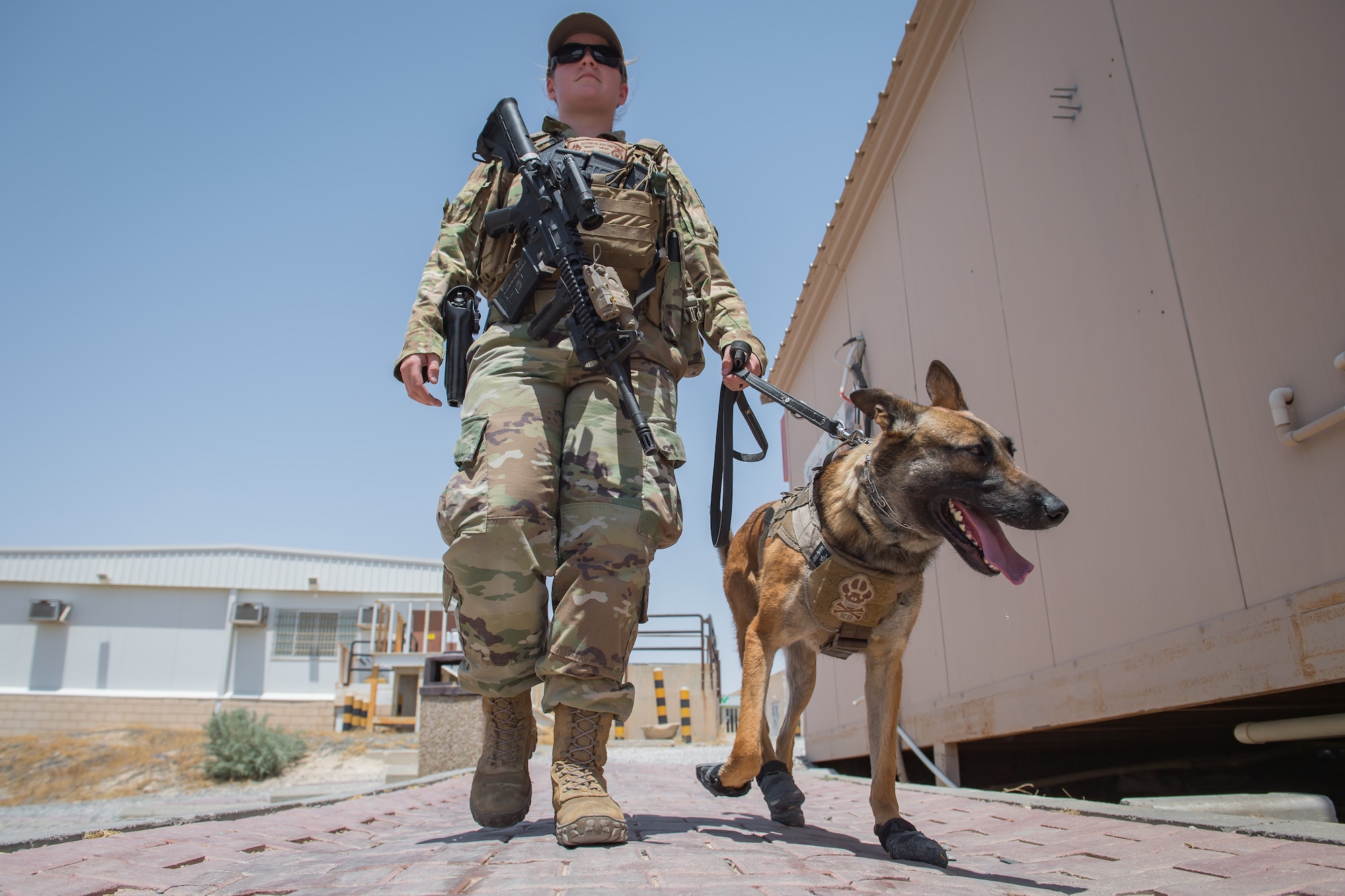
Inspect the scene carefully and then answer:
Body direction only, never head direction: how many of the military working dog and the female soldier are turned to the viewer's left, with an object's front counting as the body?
0

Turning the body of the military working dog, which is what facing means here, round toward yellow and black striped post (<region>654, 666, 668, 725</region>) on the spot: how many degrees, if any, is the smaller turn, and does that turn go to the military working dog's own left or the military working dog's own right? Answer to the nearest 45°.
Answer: approximately 135° to the military working dog's own left

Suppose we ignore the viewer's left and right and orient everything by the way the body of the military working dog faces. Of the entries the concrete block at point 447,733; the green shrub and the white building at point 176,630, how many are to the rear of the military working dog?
3

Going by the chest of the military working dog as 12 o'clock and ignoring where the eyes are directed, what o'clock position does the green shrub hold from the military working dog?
The green shrub is roughly at 6 o'clock from the military working dog.

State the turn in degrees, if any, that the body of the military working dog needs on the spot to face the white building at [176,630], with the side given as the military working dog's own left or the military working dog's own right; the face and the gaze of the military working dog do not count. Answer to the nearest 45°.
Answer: approximately 180°

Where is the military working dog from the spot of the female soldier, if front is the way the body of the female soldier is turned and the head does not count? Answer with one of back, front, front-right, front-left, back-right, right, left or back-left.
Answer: left

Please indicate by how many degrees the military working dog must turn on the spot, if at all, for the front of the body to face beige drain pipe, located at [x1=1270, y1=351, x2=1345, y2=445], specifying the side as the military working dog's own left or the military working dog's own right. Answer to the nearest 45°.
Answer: approximately 45° to the military working dog's own left

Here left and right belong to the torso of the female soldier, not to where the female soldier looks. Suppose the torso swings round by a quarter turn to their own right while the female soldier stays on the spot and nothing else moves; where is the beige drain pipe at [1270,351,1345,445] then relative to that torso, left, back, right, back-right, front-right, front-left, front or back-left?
back

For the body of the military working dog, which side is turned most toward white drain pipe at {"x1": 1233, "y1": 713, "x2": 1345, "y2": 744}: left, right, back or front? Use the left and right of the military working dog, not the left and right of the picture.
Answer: left

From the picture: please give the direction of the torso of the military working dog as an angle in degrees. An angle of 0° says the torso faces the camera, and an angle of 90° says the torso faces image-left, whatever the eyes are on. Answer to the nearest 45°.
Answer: approximately 315°

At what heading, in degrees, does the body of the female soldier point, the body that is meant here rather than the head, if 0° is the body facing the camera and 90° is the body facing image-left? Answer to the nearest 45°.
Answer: approximately 0°
